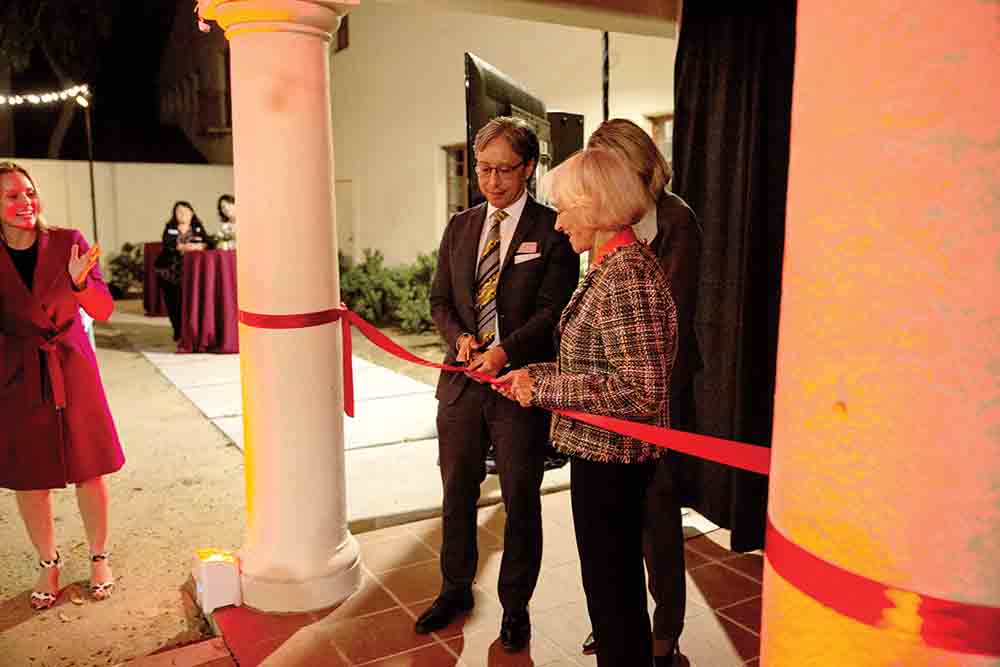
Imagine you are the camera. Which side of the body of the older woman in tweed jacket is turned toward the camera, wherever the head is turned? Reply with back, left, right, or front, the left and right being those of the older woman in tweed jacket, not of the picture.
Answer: left

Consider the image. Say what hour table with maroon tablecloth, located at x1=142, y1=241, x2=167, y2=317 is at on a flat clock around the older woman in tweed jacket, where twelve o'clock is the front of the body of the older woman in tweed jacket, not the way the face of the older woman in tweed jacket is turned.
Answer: The table with maroon tablecloth is roughly at 2 o'clock from the older woman in tweed jacket.

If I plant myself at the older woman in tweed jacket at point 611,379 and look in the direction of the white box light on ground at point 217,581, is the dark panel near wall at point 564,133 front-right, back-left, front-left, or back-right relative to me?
front-right

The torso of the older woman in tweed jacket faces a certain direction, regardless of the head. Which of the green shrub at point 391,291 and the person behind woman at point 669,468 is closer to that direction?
the green shrub

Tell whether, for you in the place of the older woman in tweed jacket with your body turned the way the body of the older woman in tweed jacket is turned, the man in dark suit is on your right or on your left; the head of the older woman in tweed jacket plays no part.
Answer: on your right

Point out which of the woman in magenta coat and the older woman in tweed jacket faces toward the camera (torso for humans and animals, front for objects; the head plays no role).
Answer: the woman in magenta coat

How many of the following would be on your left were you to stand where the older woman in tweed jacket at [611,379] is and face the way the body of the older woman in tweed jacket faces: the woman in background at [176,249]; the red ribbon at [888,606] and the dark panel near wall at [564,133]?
1

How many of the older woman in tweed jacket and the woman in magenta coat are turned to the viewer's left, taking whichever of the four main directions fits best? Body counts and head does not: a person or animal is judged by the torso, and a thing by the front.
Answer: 1

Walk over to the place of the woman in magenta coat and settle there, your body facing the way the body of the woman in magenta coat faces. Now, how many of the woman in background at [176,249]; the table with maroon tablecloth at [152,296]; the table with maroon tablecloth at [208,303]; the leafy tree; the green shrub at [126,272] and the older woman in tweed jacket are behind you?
5

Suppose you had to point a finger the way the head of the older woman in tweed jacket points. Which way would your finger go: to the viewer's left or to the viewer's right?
to the viewer's left

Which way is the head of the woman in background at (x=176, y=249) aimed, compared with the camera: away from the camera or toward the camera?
toward the camera

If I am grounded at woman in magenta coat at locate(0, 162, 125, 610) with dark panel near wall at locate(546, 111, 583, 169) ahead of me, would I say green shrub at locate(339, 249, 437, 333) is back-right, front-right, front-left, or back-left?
front-left

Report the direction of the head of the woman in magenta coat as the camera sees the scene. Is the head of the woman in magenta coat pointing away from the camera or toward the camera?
toward the camera

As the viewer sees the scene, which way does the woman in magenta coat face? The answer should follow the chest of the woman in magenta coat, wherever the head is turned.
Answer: toward the camera

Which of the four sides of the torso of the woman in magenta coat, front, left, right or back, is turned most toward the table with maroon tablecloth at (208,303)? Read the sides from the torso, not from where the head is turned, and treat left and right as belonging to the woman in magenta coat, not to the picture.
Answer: back

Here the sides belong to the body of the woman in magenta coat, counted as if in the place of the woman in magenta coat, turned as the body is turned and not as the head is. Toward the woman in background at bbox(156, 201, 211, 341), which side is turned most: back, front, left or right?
back

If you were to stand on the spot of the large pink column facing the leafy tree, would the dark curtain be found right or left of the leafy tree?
right
